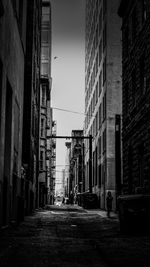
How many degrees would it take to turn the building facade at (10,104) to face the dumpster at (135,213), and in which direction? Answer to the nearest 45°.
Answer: approximately 45° to its right

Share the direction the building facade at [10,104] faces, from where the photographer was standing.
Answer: facing to the right of the viewer

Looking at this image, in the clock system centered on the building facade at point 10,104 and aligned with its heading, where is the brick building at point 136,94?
The brick building is roughly at 11 o'clock from the building facade.
